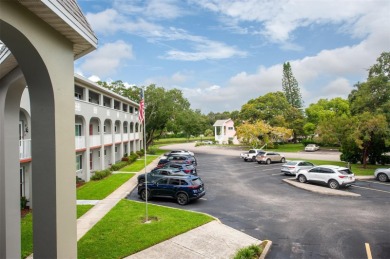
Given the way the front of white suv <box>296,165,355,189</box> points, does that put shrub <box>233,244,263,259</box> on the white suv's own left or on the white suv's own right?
on the white suv's own left

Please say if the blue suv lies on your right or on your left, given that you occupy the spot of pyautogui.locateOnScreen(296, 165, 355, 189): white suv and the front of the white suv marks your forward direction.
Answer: on your left

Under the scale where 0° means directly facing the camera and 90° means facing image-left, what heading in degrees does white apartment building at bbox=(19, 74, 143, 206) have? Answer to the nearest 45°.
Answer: approximately 315°

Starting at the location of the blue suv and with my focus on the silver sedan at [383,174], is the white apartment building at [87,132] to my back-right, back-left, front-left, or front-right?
back-left
